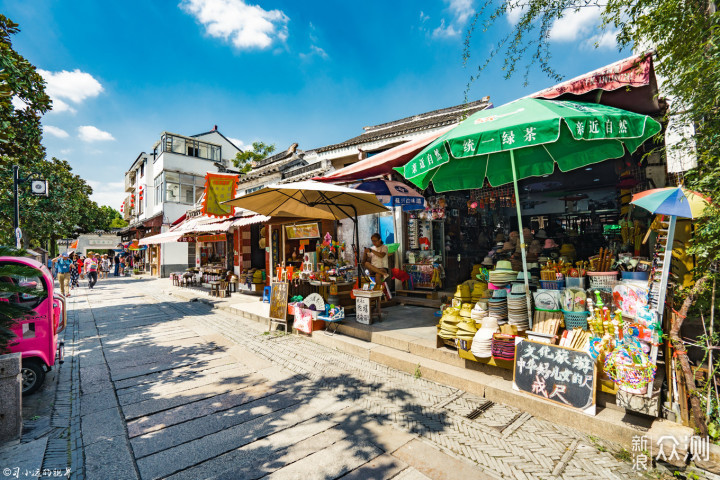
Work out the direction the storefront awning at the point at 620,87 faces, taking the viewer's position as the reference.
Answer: facing the viewer and to the left of the viewer

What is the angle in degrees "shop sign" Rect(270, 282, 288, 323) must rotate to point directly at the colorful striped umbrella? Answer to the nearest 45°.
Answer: approximately 90° to its left

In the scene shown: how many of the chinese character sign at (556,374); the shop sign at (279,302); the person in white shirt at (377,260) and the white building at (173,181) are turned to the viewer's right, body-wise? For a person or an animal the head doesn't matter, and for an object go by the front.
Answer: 0

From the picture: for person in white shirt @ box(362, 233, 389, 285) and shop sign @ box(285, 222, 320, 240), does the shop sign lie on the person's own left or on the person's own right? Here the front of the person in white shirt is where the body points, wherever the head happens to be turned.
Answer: on the person's own right

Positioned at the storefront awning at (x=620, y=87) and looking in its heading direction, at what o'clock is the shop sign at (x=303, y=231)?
The shop sign is roughly at 2 o'clock from the storefront awning.

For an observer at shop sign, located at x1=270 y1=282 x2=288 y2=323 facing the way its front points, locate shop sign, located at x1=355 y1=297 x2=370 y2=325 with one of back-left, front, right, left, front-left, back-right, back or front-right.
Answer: left

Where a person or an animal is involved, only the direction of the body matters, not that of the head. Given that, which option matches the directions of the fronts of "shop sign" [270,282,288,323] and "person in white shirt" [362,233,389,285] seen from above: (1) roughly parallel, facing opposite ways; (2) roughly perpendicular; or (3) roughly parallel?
roughly parallel
